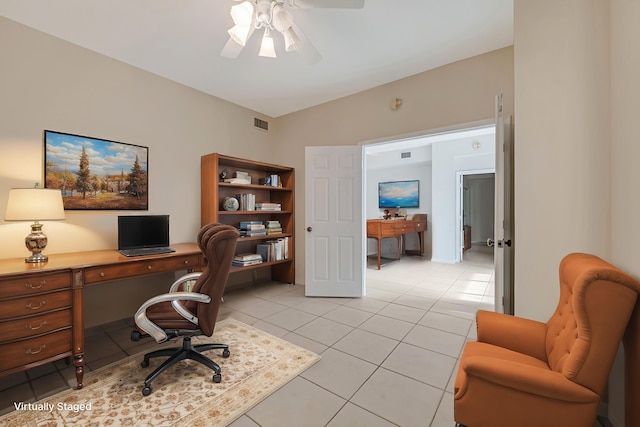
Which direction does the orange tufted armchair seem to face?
to the viewer's left

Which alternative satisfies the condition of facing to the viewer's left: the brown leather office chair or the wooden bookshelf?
the brown leather office chair

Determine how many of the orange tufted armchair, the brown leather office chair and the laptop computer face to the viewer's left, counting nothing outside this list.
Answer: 2

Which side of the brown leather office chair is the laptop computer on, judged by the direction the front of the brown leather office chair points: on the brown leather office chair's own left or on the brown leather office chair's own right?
on the brown leather office chair's own right

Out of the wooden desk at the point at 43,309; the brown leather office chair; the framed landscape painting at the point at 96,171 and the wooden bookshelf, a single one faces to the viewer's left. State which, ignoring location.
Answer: the brown leather office chair

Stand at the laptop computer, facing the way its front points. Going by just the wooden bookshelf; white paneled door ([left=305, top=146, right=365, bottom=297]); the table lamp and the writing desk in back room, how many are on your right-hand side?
1

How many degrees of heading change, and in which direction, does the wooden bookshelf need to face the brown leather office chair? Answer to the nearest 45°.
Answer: approximately 45° to its right

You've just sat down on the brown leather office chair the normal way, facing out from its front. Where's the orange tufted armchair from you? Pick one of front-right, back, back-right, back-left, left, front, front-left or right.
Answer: back-left

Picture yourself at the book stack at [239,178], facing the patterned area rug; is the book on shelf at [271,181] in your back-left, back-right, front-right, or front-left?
back-left

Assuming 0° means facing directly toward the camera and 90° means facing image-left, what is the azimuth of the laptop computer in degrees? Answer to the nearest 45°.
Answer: approximately 315°

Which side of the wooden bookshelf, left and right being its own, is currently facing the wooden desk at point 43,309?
right

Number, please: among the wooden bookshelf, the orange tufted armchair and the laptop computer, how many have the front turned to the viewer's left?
1
